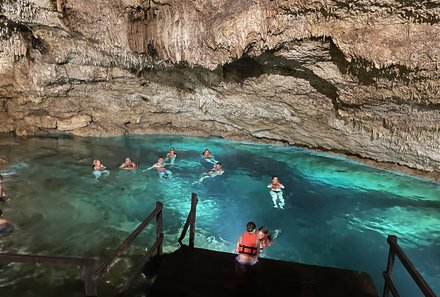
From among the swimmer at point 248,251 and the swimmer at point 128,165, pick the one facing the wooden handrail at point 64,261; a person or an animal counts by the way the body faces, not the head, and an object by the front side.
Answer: the swimmer at point 128,165

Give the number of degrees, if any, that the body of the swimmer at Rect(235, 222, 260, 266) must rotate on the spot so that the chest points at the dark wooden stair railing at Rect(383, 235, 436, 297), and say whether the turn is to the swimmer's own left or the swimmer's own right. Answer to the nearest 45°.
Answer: approximately 135° to the swimmer's own right

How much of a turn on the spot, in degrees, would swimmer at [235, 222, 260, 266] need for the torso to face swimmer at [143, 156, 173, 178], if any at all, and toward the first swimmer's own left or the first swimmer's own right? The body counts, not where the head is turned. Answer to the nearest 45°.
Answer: approximately 45° to the first swimmer's own left

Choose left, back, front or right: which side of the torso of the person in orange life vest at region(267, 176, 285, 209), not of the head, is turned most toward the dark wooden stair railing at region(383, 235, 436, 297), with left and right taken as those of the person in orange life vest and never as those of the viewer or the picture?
front

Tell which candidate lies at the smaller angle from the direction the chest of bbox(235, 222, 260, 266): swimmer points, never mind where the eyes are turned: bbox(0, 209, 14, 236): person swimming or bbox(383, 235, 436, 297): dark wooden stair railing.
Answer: the person swimming

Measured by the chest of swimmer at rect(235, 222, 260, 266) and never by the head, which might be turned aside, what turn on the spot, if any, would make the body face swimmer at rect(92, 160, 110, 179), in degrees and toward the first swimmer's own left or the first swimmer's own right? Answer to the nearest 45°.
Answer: approximately 45° to the first swimmer's own left

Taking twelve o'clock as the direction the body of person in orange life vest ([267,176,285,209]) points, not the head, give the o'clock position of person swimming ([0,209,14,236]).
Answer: The person swimming is roughly at 2 o'clock from the person in orange life vest.

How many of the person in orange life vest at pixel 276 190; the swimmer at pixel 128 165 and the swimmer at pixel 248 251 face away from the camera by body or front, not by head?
1

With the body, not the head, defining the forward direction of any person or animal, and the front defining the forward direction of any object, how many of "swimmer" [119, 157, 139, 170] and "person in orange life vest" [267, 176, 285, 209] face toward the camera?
2

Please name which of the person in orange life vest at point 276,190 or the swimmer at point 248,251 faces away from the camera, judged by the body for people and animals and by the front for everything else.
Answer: the swimmer

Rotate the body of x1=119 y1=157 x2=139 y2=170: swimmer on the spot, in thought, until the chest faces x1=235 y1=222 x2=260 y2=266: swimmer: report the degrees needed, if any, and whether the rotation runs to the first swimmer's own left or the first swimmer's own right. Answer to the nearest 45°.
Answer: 0° — they already face them

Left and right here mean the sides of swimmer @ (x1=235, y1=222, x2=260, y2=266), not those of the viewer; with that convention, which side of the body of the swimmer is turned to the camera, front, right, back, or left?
back
